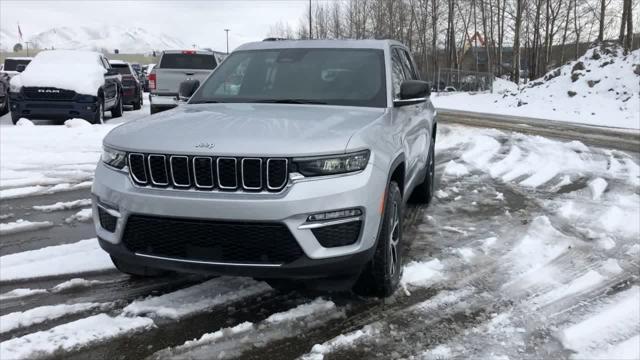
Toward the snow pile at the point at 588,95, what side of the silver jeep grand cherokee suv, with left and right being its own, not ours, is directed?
back

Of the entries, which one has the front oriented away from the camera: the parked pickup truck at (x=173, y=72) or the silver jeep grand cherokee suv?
the parked pickup truck

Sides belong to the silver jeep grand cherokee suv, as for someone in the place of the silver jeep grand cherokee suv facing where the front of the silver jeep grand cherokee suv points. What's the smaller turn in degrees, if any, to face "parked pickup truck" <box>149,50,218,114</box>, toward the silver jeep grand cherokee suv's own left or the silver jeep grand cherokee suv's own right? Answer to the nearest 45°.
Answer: approximately 135° to the silver jeep grand cherokee suv's own right

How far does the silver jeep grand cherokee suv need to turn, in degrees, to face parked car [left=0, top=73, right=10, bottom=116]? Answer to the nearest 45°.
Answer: approximately 90° to its right

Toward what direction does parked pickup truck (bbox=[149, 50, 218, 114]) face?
away from the camera

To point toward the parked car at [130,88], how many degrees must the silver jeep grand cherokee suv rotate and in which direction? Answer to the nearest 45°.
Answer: approximately 135° to its right

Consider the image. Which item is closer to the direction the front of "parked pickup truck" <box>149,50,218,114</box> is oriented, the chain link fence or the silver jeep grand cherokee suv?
the chain link fence

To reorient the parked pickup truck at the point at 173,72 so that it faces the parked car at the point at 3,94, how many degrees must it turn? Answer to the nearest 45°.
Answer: approximately 45° to its left

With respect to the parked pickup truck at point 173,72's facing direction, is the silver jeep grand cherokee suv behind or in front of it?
behind

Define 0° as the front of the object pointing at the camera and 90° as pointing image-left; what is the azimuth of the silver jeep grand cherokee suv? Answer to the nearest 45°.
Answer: approximately 45°

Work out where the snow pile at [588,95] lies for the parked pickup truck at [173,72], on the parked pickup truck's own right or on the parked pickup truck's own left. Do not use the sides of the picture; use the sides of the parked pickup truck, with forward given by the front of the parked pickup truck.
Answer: on the parked pickup truck's own right

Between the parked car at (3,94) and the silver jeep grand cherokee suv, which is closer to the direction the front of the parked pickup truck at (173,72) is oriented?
the parked car

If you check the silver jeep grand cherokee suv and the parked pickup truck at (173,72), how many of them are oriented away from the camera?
1

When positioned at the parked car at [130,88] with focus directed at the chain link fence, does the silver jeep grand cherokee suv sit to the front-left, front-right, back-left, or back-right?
back-right
